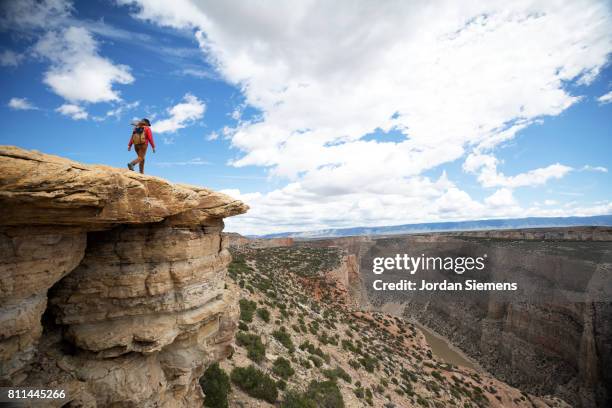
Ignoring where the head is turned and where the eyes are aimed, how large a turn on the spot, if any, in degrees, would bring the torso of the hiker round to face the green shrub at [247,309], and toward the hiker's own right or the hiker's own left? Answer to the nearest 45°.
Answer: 0° — they already face it

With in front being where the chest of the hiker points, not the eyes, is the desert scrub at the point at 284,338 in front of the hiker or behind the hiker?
in front

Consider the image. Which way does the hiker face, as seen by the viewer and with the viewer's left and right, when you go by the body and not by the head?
facing away from the viewer and to the right of the viewer

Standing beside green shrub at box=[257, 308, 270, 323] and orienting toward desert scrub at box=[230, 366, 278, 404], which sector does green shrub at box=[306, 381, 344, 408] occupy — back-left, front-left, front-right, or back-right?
front-left

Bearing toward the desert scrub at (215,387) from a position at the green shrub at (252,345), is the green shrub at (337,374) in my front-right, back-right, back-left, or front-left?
back-left

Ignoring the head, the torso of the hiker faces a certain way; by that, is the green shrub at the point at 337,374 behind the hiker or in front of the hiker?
in front

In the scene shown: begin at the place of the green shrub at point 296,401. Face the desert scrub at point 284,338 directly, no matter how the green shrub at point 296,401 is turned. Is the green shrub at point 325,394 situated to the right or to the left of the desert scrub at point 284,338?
right

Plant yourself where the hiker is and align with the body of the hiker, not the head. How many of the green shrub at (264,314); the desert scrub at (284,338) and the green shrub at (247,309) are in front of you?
3

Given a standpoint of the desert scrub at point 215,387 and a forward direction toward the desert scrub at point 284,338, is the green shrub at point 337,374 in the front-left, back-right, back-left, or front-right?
front-right

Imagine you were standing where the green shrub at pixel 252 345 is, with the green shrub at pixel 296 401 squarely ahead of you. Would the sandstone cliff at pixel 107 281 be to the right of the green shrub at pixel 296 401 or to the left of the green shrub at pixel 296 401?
right
